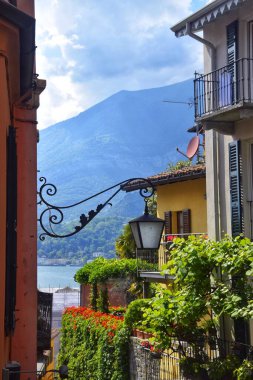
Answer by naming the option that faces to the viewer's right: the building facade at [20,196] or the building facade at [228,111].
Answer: the building facade at [20,196]

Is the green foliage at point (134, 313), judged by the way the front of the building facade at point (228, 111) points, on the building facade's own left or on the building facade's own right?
on the building facade's own right

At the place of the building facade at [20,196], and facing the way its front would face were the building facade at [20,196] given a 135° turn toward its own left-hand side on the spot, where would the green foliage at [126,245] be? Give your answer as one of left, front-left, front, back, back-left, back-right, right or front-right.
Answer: front-right

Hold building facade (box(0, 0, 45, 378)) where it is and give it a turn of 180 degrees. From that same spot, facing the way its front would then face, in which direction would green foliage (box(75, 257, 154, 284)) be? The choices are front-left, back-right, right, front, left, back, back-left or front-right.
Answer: right

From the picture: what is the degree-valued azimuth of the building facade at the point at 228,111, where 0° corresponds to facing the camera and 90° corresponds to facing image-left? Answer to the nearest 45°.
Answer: approximately 45°

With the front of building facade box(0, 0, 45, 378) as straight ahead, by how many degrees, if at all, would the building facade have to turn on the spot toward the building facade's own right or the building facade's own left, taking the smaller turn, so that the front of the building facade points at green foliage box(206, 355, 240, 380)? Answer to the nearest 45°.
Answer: approximately 45° to the building facade's own left

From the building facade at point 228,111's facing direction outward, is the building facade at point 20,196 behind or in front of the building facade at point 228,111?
in front

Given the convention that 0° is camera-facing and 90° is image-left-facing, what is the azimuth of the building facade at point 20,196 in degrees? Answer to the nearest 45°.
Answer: approximately 270°

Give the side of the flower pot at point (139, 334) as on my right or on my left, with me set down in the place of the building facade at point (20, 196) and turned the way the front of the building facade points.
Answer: on my left

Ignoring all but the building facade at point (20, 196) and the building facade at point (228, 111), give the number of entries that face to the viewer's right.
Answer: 1
